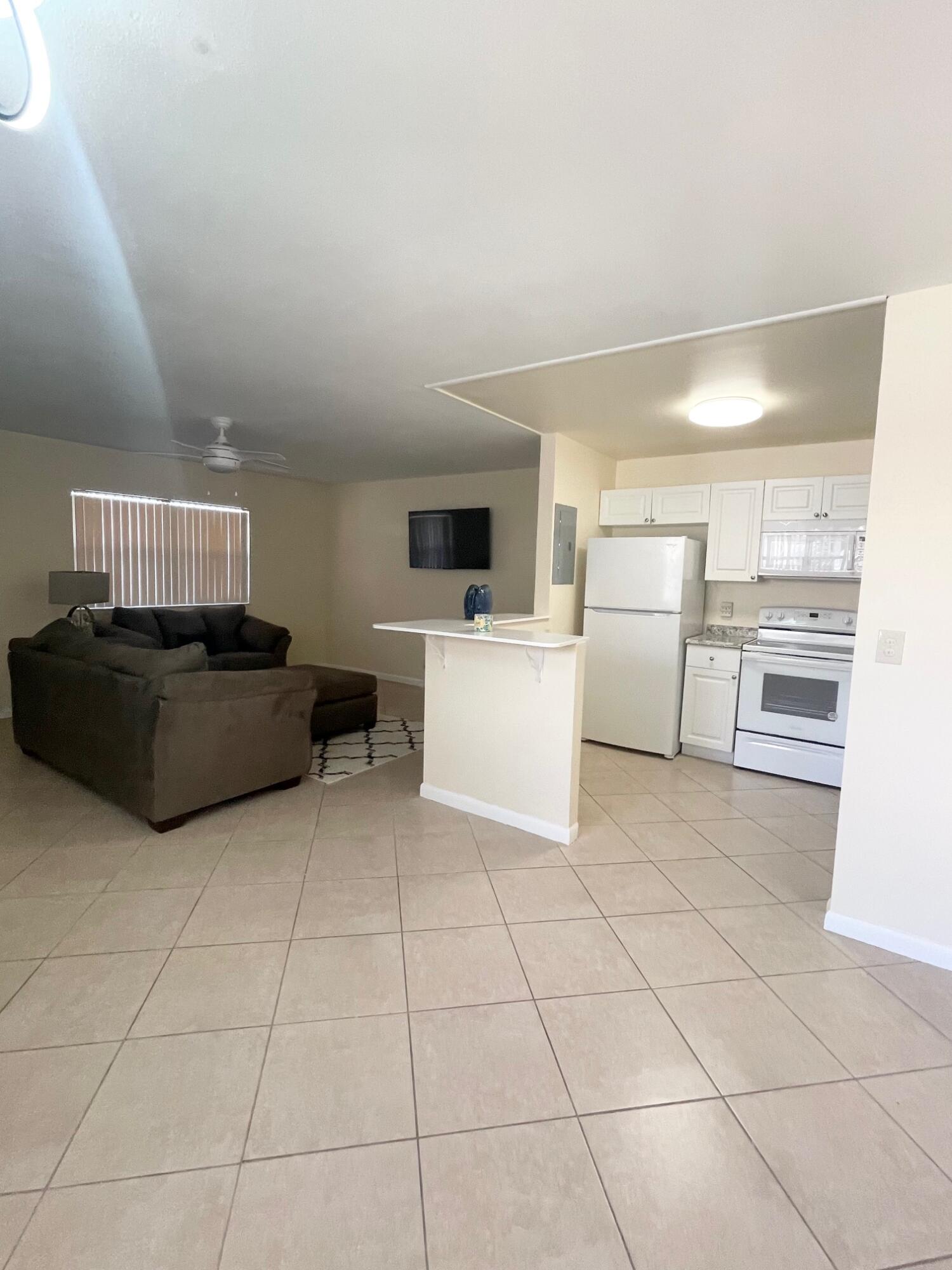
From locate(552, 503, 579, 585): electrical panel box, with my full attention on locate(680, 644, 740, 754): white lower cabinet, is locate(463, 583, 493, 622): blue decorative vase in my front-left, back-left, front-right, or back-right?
back-right

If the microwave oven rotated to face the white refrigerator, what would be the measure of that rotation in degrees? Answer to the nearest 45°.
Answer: approximately 90° to its right

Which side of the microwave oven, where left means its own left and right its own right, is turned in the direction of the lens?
front

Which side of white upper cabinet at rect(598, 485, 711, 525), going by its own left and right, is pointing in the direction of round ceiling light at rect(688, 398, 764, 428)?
front

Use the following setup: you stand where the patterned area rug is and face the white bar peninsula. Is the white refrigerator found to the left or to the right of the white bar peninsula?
left

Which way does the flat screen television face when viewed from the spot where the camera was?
facing the viewer and to the left of the viewer

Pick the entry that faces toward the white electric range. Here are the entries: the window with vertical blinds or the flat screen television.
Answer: the window with vertical blinds

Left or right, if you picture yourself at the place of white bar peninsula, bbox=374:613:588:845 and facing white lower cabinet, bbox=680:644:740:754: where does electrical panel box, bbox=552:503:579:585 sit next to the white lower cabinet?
left

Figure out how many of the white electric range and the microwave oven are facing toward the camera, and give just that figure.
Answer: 2
